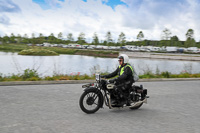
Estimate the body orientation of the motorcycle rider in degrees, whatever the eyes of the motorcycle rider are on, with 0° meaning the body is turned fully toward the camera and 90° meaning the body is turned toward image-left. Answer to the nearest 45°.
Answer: approximately 45°

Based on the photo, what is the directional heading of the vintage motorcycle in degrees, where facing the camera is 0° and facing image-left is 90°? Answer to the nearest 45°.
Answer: approximately 45°
